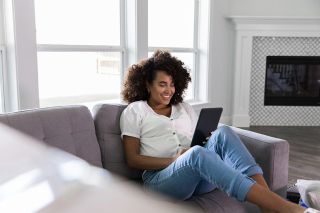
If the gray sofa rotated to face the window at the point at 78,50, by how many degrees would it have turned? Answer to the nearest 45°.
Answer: approximately 135° to its left

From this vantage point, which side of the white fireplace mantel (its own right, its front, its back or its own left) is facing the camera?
front

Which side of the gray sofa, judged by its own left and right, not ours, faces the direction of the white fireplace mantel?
left

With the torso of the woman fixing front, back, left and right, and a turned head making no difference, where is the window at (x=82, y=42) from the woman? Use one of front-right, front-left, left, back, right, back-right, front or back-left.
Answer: back

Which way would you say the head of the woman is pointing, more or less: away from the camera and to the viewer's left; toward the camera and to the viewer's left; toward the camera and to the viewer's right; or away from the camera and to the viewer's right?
toward the camera and to the viewer's right

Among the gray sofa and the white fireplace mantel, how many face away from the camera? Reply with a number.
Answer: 0

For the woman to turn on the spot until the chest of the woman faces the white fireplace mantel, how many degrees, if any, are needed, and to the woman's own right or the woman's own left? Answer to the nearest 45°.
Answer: approximately 135° to the woman's own left

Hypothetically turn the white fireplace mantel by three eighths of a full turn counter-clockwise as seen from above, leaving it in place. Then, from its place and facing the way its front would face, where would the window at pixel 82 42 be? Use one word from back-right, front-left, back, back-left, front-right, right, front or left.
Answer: back

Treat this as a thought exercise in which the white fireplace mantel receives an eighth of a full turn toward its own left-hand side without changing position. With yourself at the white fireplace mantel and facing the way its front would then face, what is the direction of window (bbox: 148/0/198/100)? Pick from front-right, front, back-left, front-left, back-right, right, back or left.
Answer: right

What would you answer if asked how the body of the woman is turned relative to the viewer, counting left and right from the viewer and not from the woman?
facing the viewer and to the right of the viewer

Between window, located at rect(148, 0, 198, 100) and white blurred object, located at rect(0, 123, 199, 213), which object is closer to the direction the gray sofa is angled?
the white blurred object

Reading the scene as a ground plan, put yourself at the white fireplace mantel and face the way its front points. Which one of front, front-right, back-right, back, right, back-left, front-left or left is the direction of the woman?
front

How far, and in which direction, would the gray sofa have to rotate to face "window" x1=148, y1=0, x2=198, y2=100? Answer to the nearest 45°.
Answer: approximately 135° to its left

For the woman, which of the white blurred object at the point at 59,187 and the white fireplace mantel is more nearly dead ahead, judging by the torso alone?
the white blurred object

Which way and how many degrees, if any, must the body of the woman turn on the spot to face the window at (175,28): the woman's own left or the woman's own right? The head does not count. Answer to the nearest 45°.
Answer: approximately 135° to the woman's own left

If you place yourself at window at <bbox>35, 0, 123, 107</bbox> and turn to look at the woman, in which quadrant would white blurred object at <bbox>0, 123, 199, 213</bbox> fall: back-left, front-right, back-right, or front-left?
front-right
